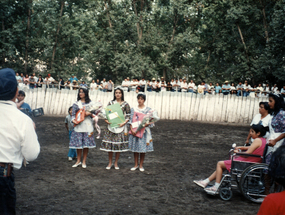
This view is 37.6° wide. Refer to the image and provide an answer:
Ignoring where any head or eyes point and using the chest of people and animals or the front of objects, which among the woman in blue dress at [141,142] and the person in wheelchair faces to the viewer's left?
the person in wheelchair

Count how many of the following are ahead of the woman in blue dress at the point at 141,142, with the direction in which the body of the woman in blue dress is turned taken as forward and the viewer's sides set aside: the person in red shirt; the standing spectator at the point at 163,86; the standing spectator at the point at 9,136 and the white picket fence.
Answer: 2

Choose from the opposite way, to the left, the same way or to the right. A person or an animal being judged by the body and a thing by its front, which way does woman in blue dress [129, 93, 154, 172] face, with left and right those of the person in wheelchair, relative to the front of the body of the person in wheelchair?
to the left

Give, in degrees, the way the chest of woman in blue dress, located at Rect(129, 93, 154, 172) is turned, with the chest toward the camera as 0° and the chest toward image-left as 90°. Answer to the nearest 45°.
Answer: approximately 0°

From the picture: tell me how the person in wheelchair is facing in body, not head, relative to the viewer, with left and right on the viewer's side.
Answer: facing to the left of the viewer

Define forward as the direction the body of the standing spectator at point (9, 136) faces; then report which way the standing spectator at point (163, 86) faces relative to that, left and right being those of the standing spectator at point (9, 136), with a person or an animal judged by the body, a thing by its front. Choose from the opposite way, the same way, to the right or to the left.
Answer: the opposite way

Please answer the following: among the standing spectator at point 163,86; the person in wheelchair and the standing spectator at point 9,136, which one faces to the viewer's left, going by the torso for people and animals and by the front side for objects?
the person in wheelchair

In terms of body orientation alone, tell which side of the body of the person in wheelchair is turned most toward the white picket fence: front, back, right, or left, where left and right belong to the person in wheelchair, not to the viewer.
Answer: right

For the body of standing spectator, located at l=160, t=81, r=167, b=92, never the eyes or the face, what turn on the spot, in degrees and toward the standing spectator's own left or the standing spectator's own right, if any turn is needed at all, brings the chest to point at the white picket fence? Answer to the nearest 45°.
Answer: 0° — they already face it

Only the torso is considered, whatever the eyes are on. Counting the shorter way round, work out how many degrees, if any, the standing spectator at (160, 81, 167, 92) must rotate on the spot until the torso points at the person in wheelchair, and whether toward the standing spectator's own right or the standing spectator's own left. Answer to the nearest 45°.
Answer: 0° — they already face them

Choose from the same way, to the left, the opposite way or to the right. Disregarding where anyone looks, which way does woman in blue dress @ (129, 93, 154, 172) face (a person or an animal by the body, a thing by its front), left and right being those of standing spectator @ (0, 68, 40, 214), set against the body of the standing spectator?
the opposite way

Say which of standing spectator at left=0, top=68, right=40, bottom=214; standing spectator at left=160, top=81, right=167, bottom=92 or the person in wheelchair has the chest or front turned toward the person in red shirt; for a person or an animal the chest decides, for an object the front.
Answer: standing spectator at left=160, top=81, right=167, bottom=92
